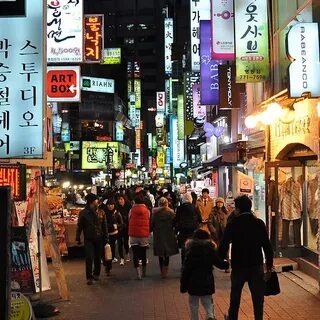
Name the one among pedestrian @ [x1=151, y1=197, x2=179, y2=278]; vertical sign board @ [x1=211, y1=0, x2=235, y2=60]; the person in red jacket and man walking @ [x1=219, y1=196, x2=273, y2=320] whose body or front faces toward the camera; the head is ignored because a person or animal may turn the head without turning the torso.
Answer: the vertical sign board

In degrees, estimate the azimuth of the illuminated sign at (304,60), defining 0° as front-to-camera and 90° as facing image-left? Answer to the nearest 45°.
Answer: approximately 0°

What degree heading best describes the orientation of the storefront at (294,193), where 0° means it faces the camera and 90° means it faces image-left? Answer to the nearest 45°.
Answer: approximately 45°

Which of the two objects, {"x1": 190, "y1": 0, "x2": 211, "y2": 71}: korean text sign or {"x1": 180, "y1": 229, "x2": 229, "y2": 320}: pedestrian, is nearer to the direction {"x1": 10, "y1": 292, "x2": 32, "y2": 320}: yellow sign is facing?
the pedestrian

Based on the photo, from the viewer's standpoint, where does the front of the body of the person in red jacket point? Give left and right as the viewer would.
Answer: facing away from the viewer

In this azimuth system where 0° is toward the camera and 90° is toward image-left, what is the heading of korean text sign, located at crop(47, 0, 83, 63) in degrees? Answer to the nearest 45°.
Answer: approximately 0°

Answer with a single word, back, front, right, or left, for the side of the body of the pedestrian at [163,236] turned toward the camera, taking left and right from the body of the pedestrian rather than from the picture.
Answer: back

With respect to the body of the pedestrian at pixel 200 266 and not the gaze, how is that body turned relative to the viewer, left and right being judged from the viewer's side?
facing away from the viewer

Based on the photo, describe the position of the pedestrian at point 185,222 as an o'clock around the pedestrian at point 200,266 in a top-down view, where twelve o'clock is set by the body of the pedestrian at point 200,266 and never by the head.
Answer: the pedestrian at point 185,222 is roughly at 12 o'clock from the pedestrian at point 200,266.
